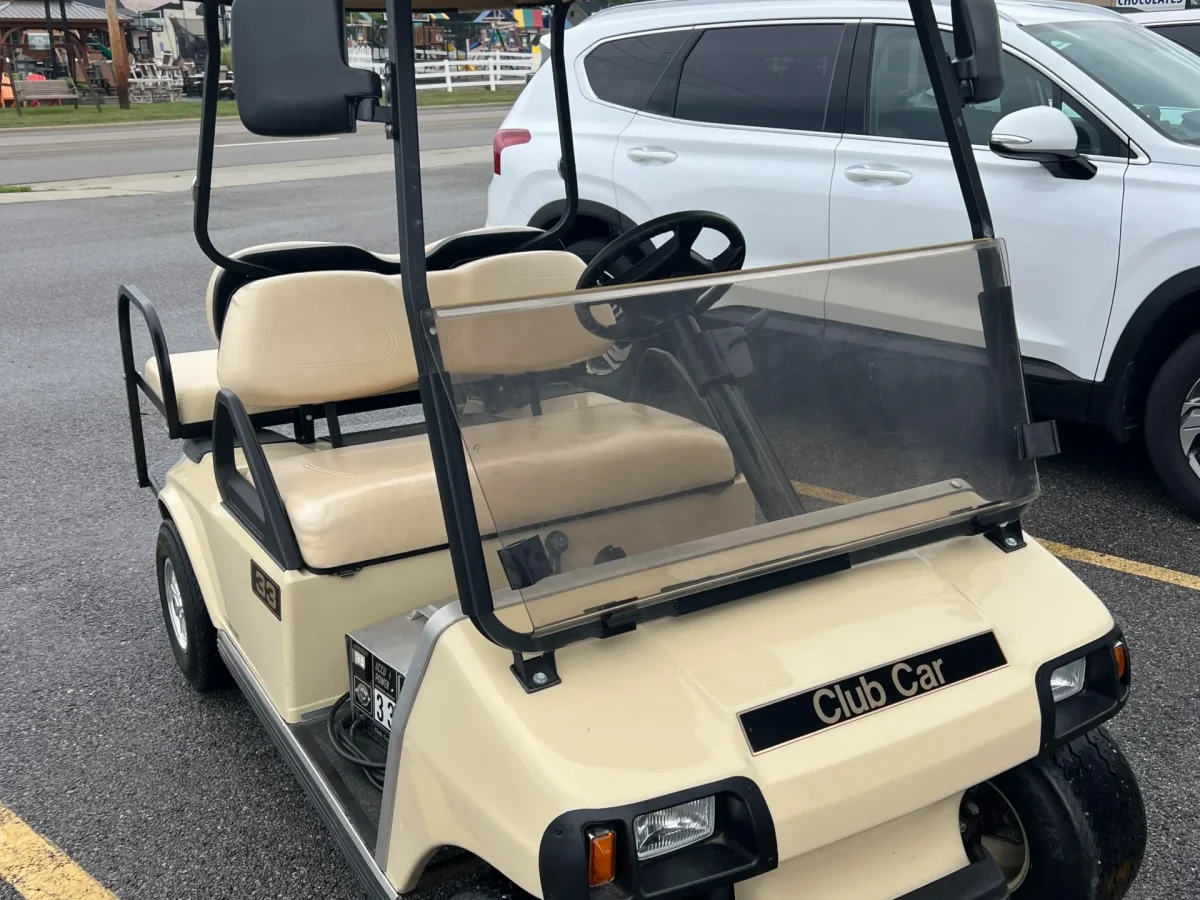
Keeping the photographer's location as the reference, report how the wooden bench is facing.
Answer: facing the viewer

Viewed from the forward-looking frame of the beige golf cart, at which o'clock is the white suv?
The white suv is roughly at 8 o'clock from the beige golf cart.

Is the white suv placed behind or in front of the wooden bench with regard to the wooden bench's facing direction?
in front

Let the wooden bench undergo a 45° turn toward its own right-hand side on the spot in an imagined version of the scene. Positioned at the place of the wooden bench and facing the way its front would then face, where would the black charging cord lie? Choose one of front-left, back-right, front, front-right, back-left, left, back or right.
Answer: front-left

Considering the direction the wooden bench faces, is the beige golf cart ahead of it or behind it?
ahead

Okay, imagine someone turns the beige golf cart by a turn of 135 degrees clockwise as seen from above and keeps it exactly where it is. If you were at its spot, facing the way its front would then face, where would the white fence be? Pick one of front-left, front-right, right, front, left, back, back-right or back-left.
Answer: right

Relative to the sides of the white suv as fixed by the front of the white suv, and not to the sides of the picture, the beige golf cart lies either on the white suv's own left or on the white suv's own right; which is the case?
on the white suv's own right

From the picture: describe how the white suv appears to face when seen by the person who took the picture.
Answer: facing the viewer and to the right of the viewer

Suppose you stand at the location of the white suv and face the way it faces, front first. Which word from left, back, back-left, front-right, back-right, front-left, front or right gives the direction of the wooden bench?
back

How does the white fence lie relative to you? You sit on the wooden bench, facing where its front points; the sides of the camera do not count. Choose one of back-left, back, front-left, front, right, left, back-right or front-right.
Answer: left

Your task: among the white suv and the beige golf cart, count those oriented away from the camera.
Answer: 0

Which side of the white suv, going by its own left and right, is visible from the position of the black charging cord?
right
